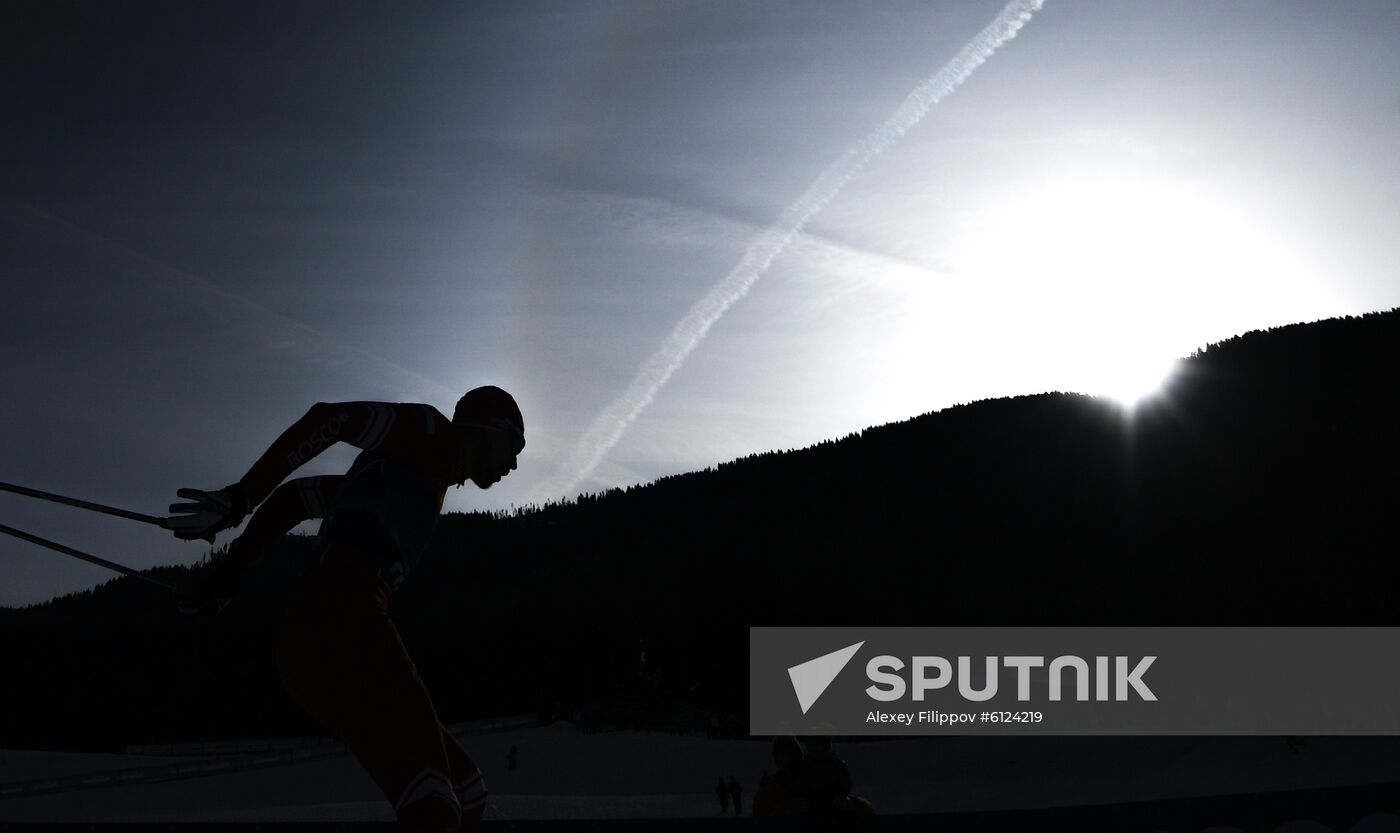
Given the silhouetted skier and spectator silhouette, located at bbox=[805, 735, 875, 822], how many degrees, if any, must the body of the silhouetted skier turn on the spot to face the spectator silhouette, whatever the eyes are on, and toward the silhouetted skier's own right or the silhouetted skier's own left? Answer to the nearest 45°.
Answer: approximately 45° to the silhouetted skier's own left

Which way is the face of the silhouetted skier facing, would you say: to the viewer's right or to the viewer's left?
to the viewer's right

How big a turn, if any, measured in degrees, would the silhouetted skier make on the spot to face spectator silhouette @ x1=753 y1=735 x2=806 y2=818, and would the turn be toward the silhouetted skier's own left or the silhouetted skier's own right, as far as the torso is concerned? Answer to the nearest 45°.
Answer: approximately 45° to the silhouetted skier's own left

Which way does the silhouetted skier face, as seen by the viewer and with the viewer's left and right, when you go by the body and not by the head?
facing to the right of the viewer
